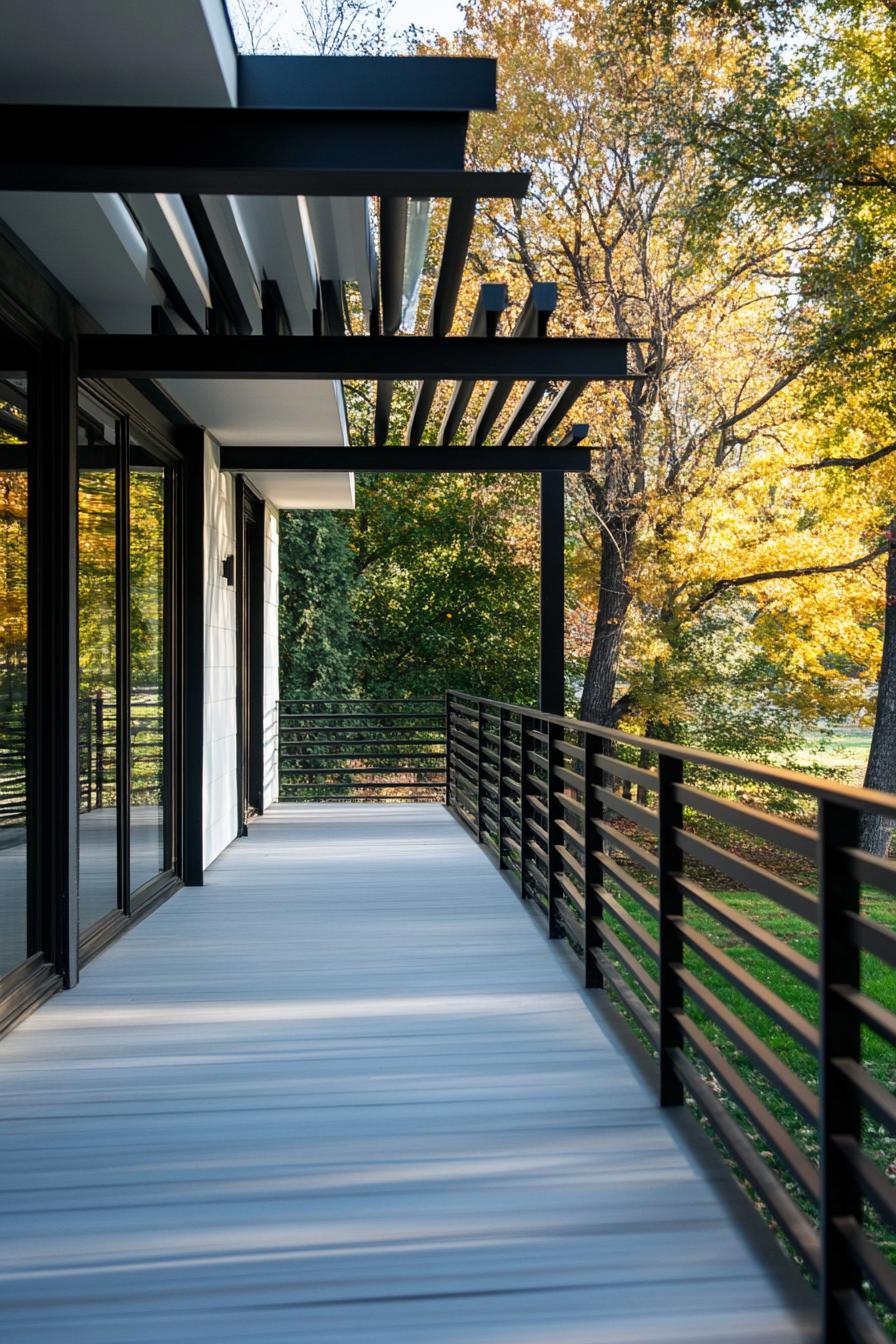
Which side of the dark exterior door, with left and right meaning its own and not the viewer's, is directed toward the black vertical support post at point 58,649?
right

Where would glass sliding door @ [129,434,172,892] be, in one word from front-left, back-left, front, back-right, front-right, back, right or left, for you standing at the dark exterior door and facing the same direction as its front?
right

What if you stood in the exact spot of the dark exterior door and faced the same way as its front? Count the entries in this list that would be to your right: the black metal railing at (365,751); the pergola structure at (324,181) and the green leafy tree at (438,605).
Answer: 1

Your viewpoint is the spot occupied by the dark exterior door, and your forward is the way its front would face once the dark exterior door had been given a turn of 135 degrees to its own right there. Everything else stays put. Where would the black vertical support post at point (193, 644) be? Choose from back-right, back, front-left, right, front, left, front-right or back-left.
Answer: front-left

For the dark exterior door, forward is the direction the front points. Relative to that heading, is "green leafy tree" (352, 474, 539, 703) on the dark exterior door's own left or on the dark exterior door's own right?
on the dark exterior door's own left

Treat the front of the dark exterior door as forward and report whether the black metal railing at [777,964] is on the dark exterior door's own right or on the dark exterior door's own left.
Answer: on the dark exterior door's own right

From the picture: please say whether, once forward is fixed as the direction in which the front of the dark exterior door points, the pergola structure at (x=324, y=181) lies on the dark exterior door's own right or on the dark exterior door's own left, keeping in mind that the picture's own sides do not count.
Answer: on the dark exterior door's own right

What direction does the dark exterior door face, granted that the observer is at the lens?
facing to the right of the viewer

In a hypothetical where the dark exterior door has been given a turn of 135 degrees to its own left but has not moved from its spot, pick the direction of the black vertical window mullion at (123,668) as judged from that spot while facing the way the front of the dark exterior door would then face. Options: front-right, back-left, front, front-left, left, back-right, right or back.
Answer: back-left

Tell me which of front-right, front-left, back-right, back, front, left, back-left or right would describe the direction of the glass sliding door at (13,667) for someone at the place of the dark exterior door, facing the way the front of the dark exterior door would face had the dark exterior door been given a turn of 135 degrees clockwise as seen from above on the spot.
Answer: front-left

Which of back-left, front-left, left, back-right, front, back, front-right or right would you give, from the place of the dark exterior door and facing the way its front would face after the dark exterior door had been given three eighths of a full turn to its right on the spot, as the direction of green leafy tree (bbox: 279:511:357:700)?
back-right
